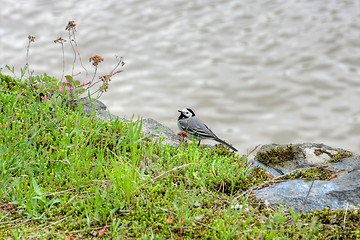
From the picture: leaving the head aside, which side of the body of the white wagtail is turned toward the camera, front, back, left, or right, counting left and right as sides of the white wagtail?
left

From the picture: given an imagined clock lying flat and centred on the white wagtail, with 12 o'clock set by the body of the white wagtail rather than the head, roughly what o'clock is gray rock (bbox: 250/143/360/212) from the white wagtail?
The gray rock is roughly at 8 o'clock from the white wagtail.
